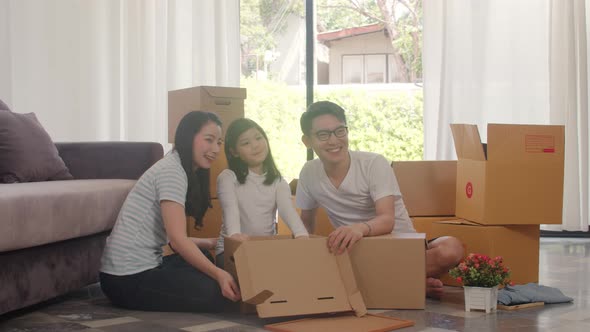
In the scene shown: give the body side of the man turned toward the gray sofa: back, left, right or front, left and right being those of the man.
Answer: right

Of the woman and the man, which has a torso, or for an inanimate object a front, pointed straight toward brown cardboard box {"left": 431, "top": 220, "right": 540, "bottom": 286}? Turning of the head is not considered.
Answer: the woman

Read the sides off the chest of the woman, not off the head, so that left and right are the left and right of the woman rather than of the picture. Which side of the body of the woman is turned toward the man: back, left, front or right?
front

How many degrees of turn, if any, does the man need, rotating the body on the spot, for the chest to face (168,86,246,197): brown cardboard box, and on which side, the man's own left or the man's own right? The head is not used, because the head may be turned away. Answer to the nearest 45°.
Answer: approximately 135° to the man's own right

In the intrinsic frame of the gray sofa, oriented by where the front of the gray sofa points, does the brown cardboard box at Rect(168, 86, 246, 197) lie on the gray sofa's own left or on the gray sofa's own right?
on the gray sofa's own left

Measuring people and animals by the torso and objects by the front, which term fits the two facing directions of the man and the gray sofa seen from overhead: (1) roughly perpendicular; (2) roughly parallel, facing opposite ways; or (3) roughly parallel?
roughly perpendicular

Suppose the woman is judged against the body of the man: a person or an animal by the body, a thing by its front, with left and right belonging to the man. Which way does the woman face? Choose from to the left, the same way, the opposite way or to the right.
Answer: to the left

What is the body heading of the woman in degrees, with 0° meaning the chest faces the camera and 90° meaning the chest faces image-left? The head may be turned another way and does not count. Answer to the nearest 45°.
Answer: approximately 270°

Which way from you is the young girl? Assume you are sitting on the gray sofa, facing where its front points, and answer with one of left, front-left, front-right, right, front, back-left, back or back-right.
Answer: front-left

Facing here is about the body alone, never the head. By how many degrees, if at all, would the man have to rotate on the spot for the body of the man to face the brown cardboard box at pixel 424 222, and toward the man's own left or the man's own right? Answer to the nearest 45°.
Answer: approximately 135° to the man's own left

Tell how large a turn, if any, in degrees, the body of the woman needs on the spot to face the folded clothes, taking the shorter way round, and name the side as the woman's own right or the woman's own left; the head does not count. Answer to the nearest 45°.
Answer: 0° — they already face it

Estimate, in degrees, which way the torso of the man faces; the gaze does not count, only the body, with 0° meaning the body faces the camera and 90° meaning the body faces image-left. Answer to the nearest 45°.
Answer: approximately 0°

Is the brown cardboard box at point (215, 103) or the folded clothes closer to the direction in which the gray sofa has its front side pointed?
the folded clothes

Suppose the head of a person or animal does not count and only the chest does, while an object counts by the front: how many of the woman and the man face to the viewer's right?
1
